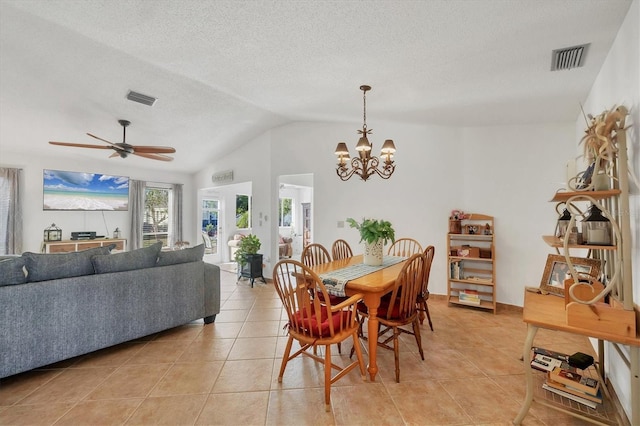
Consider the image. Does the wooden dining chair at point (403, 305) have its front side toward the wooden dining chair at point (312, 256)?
yes

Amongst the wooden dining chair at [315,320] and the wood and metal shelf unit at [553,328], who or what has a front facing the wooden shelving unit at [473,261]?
the wooden dining chair

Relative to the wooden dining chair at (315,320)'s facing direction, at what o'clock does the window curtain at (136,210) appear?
The window curtain is roughly at 9 o'clock from the wooden dining chair.

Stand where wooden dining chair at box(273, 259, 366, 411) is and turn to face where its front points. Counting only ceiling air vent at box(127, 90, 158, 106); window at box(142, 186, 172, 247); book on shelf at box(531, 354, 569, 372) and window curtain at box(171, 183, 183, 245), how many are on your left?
3

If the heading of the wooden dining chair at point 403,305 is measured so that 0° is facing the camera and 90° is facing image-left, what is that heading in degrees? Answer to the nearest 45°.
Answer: approximately 135°

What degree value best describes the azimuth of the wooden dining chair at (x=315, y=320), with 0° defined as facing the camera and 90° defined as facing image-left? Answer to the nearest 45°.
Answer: approximately 225°

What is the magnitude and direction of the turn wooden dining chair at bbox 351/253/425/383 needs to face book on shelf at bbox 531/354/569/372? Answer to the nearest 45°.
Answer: approximately 135° to its right

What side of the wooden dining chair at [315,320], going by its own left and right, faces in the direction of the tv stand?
left

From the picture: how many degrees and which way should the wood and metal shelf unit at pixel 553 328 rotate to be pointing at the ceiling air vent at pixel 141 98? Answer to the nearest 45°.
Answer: approximately 45° to its right

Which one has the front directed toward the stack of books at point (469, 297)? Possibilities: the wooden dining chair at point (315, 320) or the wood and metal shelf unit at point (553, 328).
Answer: the wooden dining chair
